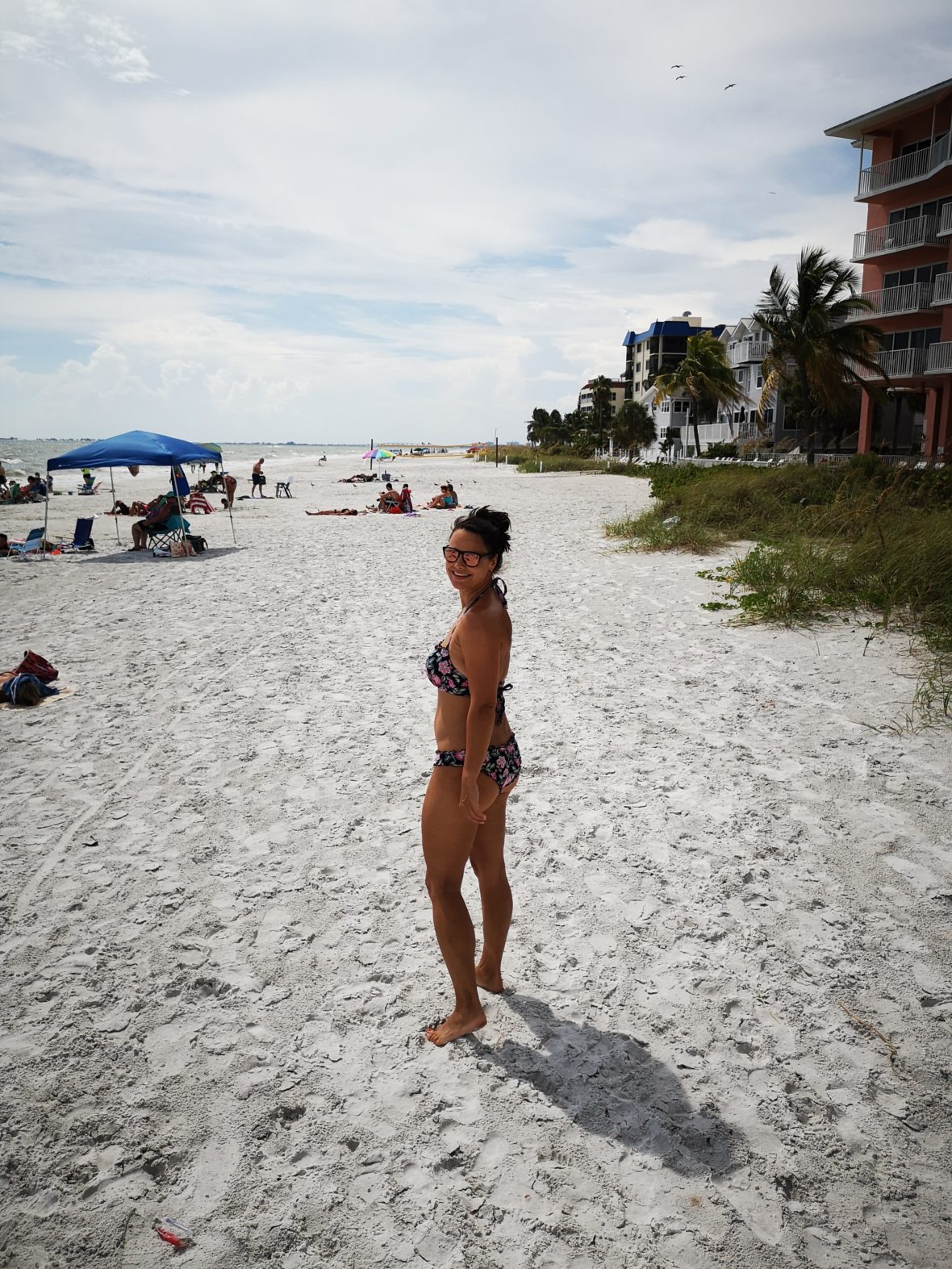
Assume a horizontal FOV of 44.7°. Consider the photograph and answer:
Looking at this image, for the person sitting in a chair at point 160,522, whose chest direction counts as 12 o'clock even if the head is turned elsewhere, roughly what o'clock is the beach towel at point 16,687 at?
The beach towel is roughly at 9 o'clock from the person sitting in a chair.

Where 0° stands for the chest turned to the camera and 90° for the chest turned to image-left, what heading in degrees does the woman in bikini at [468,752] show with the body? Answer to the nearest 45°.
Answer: approximately 90°

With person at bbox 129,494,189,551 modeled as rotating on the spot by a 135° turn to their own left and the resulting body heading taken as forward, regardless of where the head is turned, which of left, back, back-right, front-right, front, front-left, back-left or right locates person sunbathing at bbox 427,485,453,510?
left

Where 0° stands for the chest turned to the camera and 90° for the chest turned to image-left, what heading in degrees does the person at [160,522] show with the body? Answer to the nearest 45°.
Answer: approximately 90°

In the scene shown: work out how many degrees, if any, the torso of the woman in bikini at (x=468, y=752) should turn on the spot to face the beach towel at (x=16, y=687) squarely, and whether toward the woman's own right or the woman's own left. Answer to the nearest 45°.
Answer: approximately 45° to the woman's own right

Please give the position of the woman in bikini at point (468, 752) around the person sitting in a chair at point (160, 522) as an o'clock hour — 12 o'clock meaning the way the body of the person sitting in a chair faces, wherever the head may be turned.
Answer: The woman in bikini is roughly at 9 o'clock from the person sitting in a chair.

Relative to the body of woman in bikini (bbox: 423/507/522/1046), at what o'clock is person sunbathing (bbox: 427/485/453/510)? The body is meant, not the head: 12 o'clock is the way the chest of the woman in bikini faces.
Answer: The person sunbathing is roughly at 3 o'clock from the woman in bikini.

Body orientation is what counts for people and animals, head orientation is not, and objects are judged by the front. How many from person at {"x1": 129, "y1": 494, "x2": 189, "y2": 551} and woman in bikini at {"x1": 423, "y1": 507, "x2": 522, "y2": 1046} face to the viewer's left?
2

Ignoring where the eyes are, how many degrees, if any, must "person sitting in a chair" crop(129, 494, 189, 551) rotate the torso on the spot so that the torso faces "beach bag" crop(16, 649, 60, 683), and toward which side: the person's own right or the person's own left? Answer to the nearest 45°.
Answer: approximately 90° to the person's own left

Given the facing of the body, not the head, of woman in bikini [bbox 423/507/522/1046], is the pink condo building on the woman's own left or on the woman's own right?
on the woman's own right

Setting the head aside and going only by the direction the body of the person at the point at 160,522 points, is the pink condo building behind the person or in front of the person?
behind
